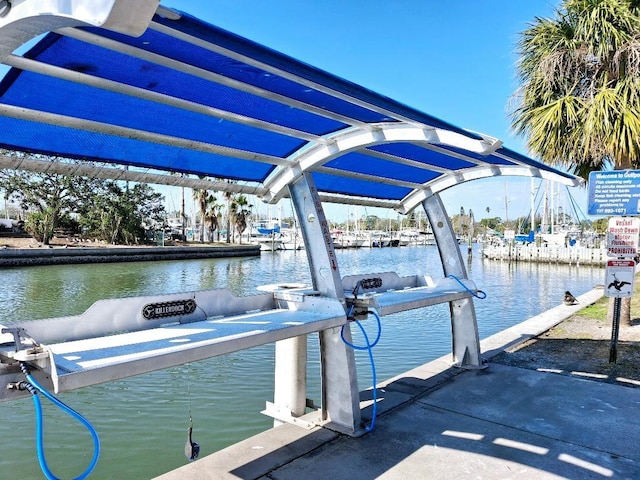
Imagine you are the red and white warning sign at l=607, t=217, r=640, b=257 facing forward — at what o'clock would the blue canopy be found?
The blue canopy is roughly at 1 o'clock from the red and white warning sign.

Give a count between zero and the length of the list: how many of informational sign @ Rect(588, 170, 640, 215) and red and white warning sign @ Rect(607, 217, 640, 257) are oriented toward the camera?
2

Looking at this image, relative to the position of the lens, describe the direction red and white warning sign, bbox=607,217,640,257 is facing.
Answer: facing the viewer

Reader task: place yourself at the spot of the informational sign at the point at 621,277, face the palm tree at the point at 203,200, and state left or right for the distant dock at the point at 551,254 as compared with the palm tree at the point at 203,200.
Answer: right

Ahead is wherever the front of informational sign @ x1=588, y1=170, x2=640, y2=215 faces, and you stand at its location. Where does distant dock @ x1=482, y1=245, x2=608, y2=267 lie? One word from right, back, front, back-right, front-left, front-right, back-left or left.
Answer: back

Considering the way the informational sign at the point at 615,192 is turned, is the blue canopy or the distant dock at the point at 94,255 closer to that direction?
the blue canopy

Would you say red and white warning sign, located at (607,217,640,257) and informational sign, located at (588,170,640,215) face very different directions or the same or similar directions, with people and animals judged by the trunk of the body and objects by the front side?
same or similar directions

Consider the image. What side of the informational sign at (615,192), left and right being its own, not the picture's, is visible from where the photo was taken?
front

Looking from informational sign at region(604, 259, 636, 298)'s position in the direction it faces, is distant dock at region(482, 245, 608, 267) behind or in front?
behind

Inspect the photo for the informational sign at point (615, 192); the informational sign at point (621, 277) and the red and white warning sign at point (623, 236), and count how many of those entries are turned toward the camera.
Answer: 3

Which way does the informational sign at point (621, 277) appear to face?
toward the camera
